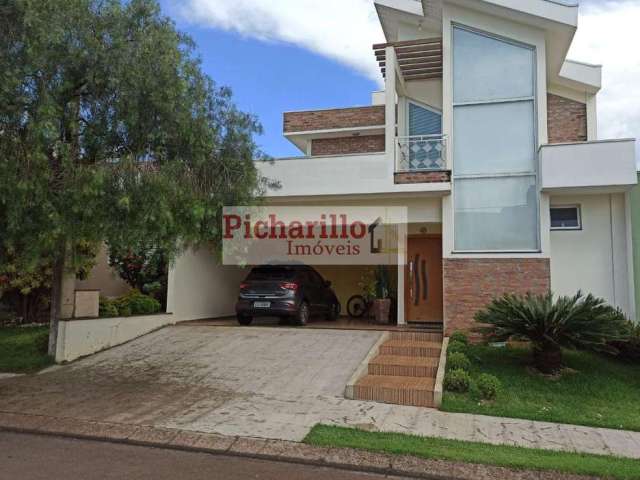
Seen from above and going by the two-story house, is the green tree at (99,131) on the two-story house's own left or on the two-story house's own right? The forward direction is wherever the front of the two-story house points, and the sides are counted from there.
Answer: on the two-story house's own right

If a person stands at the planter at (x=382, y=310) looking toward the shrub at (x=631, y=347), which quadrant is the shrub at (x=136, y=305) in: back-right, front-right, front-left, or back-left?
back-right

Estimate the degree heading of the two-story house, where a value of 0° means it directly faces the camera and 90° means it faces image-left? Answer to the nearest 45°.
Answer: approximately 0°

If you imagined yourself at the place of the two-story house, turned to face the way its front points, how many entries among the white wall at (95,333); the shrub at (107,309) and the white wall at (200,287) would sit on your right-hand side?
3

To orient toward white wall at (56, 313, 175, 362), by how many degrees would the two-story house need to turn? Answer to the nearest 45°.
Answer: approximately 90° to its right

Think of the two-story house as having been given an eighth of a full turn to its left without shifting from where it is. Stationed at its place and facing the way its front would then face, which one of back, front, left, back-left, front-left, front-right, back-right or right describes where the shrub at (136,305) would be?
back-right

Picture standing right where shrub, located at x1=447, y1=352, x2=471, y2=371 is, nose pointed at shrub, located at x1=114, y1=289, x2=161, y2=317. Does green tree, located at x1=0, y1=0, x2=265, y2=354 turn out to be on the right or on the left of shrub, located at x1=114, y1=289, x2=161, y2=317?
left
